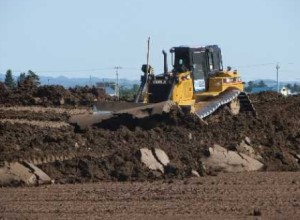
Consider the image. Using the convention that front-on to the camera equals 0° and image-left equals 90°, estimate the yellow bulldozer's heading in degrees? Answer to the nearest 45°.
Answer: approximately 45°
